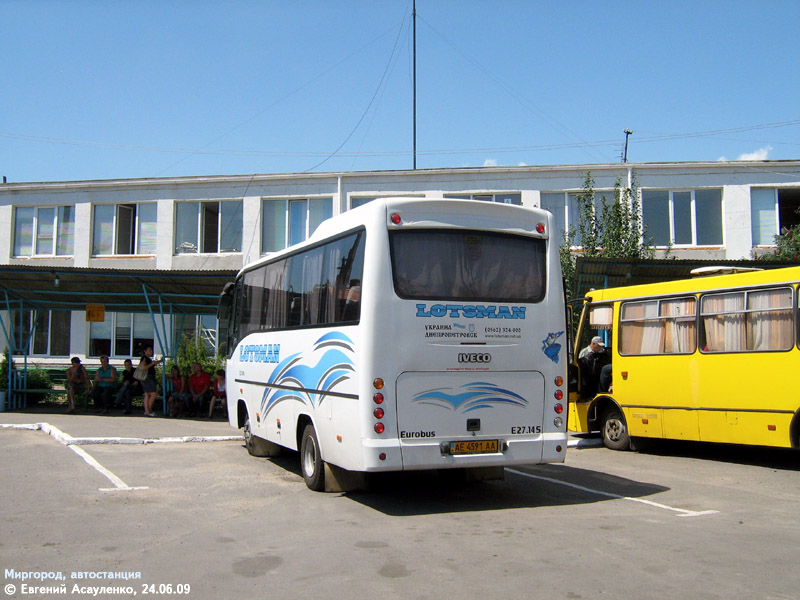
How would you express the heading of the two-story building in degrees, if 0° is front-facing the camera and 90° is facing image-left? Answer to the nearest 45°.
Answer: approximately 0°

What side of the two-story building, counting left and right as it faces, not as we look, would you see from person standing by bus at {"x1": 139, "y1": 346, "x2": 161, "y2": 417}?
front

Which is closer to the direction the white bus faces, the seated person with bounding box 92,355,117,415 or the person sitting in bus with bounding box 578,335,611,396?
the seated person

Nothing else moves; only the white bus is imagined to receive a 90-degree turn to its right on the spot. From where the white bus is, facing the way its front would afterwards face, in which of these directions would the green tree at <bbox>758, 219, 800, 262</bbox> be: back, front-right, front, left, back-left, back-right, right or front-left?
front

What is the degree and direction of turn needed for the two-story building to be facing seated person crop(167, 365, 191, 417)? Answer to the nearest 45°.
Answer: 0° — it already faces them

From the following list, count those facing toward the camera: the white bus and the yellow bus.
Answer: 0

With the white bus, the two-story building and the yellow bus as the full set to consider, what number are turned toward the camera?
1

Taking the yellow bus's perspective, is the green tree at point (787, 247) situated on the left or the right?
on its right

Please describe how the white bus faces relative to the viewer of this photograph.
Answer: facing away from the viewer and to the left of the viewer

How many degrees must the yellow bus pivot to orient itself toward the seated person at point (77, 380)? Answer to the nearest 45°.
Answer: approximately 45° to its left

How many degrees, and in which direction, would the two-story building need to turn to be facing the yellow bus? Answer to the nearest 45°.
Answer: approximately 45° to its left

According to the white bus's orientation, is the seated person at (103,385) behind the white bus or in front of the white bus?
in front

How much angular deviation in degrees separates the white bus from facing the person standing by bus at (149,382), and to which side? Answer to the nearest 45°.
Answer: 0° — it already faces them

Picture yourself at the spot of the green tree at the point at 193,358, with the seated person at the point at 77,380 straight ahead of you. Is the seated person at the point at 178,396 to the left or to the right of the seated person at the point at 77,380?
left

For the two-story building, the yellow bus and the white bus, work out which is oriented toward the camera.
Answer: the two-story building

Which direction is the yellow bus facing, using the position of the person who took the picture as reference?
facing away from the viewer and to the left of the viewer
